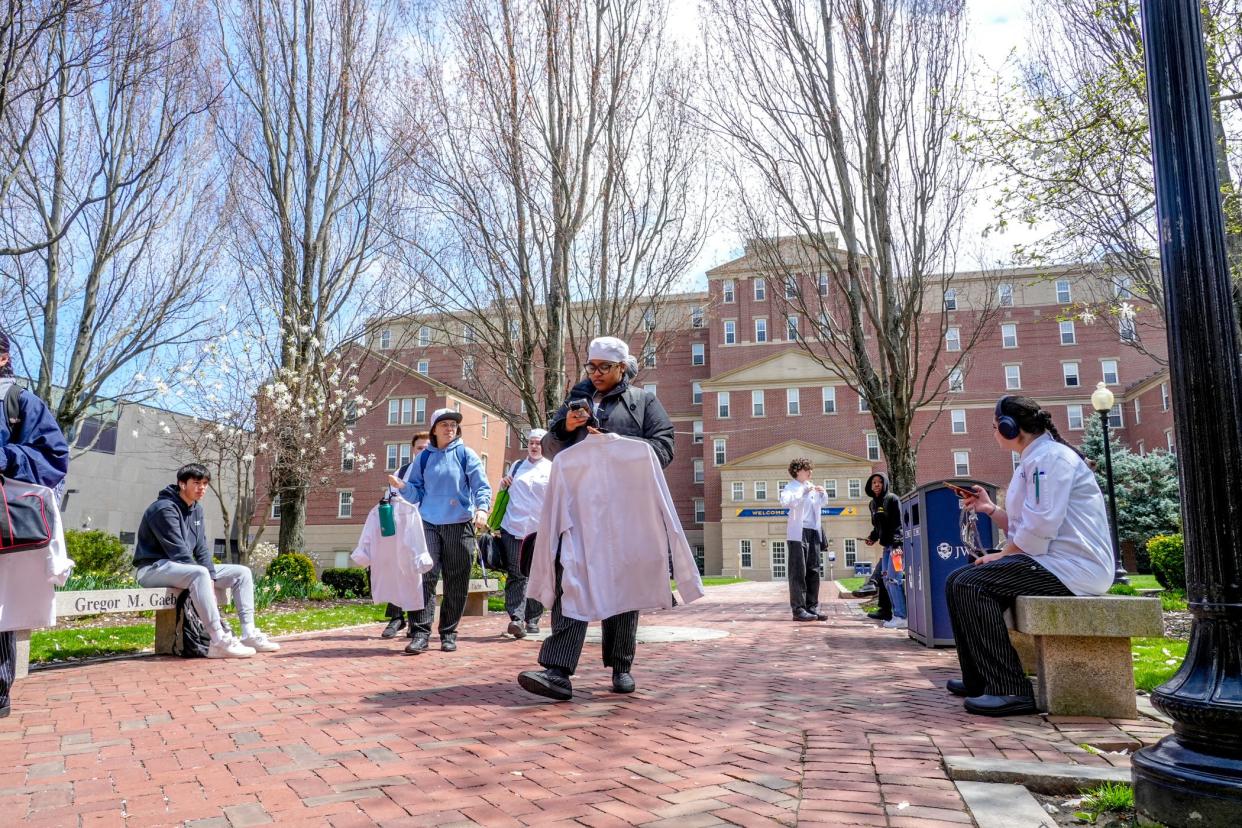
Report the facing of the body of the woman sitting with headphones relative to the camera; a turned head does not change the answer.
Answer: to the viewer's left

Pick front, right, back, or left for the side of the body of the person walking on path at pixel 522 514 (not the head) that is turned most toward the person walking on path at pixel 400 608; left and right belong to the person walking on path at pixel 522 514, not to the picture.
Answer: right

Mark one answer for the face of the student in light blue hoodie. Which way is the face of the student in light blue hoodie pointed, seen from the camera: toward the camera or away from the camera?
toward the camera

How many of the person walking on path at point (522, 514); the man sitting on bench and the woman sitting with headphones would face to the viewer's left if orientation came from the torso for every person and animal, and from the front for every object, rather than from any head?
1

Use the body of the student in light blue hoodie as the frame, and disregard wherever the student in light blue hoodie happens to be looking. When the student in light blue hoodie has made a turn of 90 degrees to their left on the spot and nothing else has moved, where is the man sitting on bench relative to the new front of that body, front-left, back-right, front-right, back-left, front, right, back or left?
back

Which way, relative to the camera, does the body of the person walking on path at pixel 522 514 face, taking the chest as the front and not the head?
toward the camera

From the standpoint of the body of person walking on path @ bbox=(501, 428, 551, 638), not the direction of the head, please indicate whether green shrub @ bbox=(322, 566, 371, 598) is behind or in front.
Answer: behind

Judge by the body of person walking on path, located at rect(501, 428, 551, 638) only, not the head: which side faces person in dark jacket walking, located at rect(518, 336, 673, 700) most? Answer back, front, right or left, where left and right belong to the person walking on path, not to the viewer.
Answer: front

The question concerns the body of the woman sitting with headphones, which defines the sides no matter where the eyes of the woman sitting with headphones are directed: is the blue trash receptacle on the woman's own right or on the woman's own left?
on the woman's own right

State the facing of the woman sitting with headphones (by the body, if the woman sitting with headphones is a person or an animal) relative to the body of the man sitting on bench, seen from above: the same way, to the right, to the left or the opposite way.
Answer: the opposite way

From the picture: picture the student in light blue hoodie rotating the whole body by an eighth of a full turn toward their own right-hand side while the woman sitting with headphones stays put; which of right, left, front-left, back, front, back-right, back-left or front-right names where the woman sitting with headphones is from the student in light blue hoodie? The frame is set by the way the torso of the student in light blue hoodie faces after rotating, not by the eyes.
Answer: left

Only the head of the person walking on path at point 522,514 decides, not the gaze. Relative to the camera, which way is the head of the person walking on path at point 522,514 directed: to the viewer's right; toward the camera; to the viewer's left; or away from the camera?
toward the camera

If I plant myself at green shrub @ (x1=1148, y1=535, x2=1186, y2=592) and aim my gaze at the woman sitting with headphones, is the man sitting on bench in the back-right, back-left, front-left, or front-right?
front-right

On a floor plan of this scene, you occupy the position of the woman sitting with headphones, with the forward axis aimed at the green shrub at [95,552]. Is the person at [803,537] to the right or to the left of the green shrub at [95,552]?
right

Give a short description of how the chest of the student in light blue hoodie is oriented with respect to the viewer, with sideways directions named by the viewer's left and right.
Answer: facing the viewer

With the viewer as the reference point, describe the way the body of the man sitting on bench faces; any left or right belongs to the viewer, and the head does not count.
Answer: facing the viewer and to the right of the viewer
